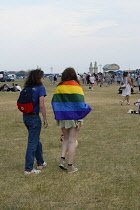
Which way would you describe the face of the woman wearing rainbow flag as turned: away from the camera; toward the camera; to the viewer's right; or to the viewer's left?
away from the camera

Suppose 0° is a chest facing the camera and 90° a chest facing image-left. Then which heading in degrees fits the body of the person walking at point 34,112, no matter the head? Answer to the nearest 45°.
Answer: approximately 225°

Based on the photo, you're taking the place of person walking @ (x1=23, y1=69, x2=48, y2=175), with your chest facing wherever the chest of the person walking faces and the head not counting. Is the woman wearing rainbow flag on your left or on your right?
on your right
